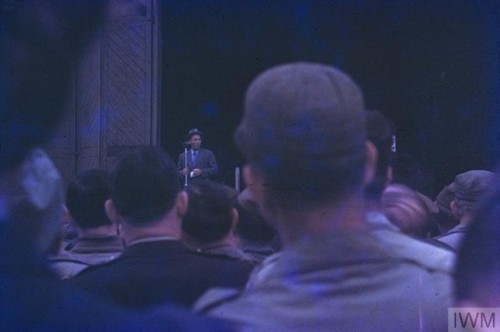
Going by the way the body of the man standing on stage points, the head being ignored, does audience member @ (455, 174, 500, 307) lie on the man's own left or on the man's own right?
on the man's own left

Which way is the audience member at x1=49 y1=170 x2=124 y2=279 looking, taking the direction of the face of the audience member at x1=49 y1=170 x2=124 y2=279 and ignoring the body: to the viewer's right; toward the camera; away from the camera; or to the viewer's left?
away from the camera

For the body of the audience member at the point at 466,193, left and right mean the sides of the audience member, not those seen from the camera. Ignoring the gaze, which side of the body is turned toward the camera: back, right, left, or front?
back

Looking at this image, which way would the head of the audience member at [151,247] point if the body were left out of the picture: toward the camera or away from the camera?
away from the camera

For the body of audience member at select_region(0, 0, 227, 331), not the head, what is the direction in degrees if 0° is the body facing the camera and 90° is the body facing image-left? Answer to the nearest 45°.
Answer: approximately 180°

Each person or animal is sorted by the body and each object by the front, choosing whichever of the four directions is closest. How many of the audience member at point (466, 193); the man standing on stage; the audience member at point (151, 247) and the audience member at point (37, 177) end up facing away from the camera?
3

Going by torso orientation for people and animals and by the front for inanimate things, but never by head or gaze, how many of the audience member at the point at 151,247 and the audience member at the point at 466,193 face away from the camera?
2

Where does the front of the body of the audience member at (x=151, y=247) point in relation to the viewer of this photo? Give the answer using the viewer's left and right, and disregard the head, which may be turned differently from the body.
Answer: facing away from the viewer

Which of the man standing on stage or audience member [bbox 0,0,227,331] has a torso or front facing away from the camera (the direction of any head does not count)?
the audience member
